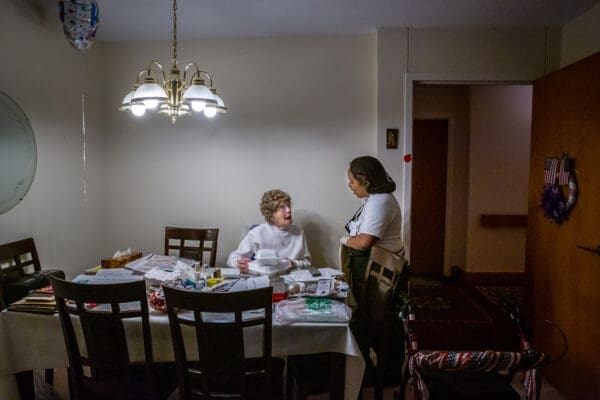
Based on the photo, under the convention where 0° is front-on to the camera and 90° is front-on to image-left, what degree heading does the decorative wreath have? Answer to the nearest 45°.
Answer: approximately 45°

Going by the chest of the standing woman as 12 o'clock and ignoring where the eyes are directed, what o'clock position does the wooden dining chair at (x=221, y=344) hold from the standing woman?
The wooden dining chair is roughly at 10 o'clock from the standing woman.

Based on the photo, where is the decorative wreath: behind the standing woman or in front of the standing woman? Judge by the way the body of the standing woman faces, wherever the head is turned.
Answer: behind

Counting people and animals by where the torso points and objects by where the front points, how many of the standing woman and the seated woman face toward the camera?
1

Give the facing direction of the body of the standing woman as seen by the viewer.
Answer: to the viewer's left

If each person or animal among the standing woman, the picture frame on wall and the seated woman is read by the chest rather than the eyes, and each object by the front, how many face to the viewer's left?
1

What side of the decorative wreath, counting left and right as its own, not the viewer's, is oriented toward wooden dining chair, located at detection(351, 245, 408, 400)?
front

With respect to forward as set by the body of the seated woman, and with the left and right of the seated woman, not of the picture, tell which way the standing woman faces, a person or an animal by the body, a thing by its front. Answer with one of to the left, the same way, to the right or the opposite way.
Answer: to the right

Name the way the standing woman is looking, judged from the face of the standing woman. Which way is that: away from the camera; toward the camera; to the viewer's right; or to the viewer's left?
to the viewer's left

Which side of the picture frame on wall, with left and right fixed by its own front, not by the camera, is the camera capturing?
front

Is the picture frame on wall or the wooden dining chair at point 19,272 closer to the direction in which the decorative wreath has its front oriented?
the wooden dining chair

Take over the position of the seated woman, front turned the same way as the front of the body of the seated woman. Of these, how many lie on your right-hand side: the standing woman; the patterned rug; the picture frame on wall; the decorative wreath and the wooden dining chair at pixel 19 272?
1

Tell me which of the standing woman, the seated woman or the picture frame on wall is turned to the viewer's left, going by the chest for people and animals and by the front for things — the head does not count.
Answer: the standing woman

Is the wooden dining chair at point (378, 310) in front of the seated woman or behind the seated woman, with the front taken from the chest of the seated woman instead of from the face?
in front

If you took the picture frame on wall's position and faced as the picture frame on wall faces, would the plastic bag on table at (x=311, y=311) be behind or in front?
in front
